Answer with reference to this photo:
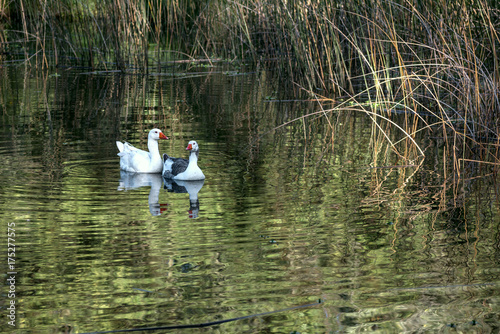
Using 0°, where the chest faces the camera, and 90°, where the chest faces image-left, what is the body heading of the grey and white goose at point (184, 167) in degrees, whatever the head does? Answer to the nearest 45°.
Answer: approximately 315°

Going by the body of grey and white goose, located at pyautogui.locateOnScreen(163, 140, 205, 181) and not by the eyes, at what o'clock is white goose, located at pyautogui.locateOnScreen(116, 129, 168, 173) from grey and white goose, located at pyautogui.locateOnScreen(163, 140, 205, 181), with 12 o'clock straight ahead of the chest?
white goose, located at pyautogui.locateOnScreen(116, 129, 168, 173) is roughly at 6 o'clock from grey and white goose, located at pyautogui.locateOnScreen(163, 140, 205, 181).

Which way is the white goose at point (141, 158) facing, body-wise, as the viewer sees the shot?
to the viewer's right

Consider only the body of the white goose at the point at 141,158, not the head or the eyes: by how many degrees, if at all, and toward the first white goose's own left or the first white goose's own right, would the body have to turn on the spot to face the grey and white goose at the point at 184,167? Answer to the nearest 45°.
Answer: approximately 45° to the first white goose's own right

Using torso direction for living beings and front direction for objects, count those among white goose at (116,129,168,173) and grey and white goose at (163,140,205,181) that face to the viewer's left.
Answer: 0
